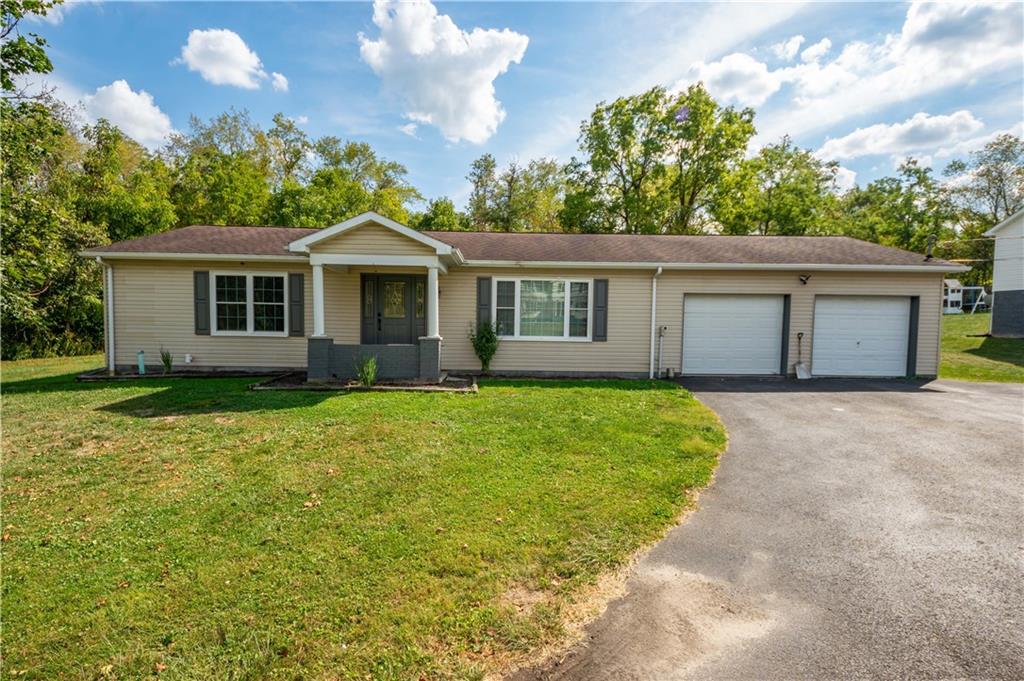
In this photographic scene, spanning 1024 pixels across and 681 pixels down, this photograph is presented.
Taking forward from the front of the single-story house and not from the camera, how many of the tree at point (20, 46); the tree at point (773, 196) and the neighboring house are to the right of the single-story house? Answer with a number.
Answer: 1

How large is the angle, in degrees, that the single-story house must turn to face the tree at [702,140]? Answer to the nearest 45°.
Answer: approximately 135° to its left

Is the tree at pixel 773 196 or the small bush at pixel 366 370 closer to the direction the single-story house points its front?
the small bush

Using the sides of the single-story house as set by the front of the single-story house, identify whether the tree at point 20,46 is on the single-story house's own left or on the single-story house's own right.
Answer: on the single-story house's own right

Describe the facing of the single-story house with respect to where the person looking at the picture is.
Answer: facing the viewer

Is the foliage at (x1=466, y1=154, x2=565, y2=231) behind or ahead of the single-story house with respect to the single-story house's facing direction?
behind

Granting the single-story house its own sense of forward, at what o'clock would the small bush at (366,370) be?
The small bush is roughly at 2 o'clock from the single-story house.

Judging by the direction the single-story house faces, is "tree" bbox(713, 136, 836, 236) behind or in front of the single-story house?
behind
